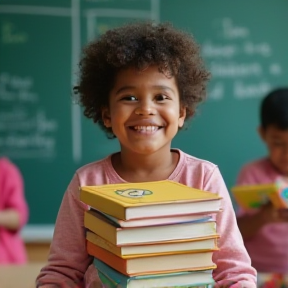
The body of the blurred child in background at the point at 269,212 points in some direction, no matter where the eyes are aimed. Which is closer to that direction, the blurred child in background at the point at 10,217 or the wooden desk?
the wooden desk

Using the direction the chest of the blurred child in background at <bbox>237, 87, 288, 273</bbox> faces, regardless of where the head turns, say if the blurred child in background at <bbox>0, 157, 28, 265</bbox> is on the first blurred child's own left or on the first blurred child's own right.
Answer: on the first blurred child's own right

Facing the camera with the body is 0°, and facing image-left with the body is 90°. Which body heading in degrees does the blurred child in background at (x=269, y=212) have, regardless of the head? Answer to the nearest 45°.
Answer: approximately 0°

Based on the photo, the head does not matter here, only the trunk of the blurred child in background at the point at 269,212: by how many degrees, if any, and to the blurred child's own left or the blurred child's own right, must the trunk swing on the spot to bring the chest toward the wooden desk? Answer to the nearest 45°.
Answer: approximately 45° to the blurred child's own right
